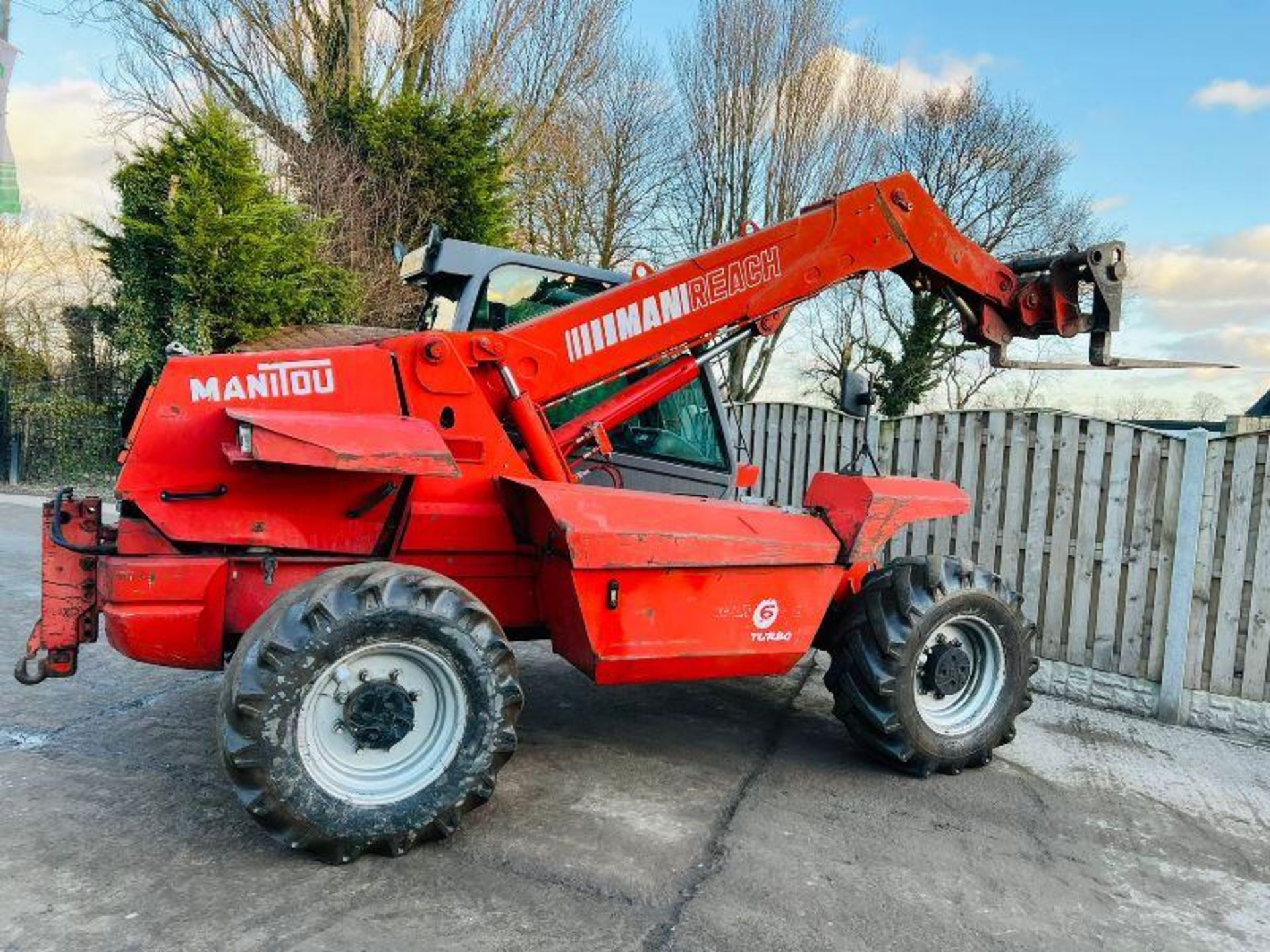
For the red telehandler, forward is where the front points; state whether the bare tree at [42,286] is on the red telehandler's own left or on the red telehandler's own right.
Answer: on the red telehandler's own left

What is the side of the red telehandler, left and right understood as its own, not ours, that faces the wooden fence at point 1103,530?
front

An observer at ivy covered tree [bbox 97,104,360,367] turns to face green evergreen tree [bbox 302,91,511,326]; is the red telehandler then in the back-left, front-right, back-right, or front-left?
back-right

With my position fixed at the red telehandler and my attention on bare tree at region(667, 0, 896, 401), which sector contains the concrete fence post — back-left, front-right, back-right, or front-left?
front-right

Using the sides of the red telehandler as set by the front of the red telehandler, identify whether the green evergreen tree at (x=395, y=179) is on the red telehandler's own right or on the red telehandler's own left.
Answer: on the red telehandler's own left

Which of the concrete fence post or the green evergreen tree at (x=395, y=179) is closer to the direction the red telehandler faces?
the concrete fence post

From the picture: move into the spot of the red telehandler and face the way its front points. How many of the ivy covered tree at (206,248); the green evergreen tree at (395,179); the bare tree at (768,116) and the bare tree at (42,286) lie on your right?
0

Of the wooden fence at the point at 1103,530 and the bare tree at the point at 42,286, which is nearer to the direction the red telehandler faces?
the wooden fence

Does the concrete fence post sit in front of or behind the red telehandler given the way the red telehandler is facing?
in front

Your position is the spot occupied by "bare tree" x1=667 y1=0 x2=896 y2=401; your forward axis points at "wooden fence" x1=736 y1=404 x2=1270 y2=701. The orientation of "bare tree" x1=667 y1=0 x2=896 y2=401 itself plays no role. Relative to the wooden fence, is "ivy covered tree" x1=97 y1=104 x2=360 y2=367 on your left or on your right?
right

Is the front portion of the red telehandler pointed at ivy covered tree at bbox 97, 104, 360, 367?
no

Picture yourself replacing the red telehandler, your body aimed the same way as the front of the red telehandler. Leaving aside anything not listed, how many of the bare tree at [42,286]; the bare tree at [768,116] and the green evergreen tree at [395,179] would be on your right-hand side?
0

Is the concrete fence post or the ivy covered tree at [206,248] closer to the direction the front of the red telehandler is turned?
the concrete fence post

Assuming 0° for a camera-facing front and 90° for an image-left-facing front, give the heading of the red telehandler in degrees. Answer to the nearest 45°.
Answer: approximately 225°

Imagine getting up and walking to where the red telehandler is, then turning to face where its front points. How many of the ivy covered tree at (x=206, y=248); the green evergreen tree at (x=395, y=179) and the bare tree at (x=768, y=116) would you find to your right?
0
